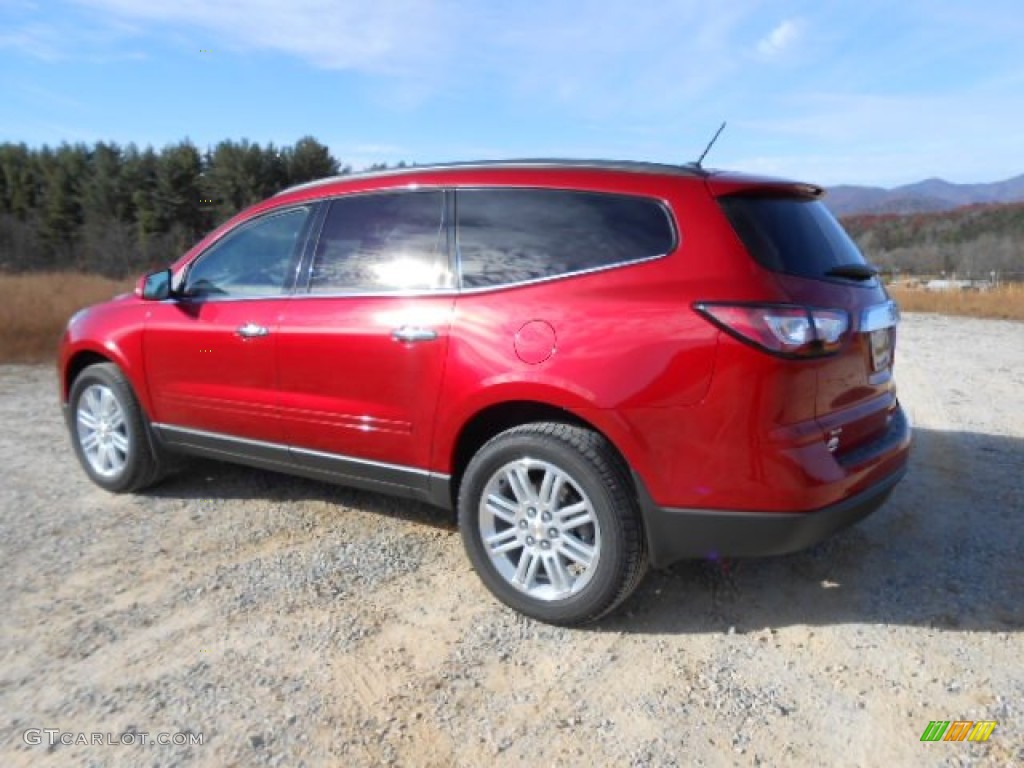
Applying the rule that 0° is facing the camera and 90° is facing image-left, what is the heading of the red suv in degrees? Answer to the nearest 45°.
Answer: approximately 135°
